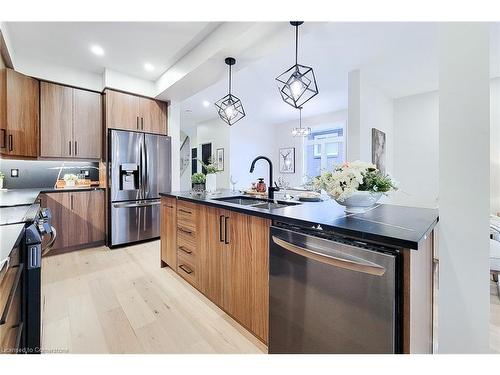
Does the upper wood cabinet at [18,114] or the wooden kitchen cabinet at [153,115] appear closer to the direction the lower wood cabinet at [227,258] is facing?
the upper wood cabinet

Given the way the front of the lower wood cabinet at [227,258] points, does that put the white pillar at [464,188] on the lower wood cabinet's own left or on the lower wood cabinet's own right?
on the lower wood cabinet's own left

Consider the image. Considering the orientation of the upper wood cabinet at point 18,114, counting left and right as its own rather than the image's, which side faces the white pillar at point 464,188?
front

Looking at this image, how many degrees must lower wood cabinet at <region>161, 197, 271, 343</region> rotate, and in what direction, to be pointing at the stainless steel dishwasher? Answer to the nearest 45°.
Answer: approximately 90° to its left

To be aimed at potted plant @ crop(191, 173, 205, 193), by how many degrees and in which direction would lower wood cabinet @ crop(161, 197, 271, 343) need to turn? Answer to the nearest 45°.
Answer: approximately 135° to its right

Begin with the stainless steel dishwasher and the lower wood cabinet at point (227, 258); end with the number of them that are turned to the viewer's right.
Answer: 0

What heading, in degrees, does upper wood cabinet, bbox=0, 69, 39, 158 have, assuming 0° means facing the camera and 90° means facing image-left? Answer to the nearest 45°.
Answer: approximately 315°

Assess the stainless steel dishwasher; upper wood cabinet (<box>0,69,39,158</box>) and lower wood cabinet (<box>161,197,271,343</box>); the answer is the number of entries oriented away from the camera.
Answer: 0

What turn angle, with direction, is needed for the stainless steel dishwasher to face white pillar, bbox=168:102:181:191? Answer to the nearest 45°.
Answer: approximately 90° to its right

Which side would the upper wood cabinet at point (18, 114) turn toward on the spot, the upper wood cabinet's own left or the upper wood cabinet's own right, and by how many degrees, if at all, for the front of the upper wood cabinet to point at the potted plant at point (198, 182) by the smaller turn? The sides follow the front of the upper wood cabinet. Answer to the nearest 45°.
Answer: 0° — it already faces it

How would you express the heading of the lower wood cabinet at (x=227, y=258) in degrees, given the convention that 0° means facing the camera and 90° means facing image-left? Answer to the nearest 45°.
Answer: approximately 45°

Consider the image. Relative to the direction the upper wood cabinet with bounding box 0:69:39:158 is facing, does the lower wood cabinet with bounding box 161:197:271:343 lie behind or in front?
in front
